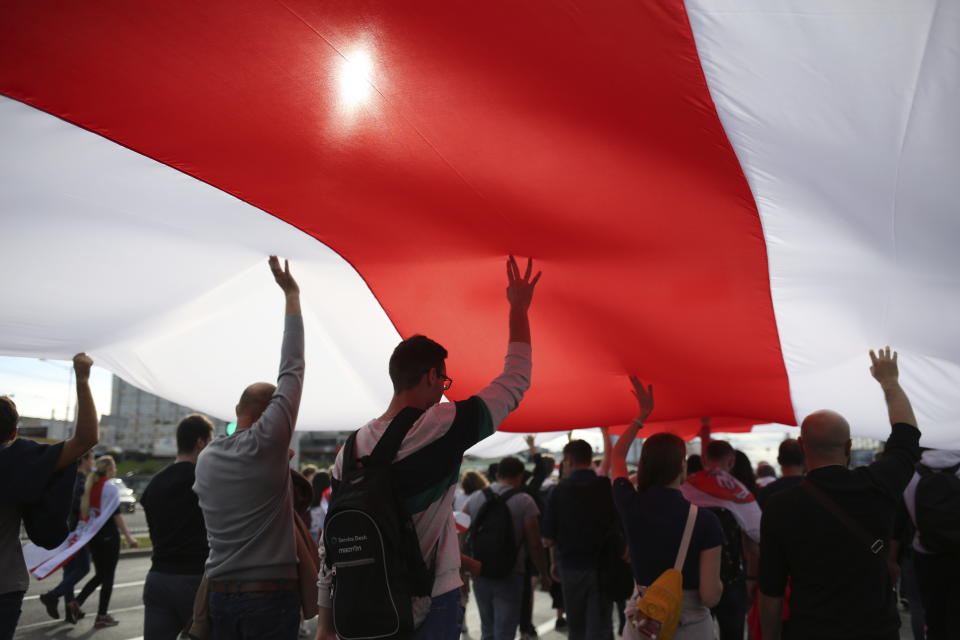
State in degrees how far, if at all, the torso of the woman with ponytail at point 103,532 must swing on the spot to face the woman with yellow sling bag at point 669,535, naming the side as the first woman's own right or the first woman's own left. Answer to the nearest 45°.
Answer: approximately 90° to the first woman's own right

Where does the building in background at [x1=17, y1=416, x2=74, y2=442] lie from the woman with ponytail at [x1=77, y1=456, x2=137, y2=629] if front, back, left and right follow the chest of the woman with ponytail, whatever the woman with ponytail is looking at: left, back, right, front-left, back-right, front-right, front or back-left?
left

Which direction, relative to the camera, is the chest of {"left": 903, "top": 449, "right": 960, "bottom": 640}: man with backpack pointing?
away from the camera

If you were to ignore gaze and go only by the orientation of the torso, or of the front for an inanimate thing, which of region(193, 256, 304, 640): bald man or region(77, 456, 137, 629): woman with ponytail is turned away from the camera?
the bald man

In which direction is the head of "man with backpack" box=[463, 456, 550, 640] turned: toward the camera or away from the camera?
away from the camera

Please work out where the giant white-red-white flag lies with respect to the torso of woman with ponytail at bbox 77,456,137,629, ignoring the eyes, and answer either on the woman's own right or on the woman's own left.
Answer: on the woman's own right

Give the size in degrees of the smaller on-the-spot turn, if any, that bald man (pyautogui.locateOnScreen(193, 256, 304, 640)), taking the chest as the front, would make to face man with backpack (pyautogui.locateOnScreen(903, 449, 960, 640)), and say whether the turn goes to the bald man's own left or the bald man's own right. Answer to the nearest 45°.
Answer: approximately 90° to the bald man's own right

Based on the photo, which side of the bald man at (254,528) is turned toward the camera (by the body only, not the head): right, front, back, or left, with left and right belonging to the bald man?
back

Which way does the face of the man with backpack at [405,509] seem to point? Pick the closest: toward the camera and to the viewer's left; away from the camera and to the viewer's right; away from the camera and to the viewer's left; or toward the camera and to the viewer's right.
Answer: away from the camera and to the viewer's right

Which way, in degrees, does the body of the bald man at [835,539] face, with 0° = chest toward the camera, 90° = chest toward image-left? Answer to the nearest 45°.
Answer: approximately 180°

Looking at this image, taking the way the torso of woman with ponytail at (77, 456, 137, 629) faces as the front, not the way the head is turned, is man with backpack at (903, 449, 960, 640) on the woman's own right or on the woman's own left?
on the woman's own right

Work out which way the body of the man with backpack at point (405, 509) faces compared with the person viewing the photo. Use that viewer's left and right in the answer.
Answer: facing away from the viewer and to the right of the viewer

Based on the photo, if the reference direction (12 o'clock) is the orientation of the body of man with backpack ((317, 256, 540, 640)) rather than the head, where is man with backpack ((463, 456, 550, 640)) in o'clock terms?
man with backpack ((463, 456, 550, 640)) is roughly at 11 o'clock from man with backpack ((317, 256, 540, 640)).
